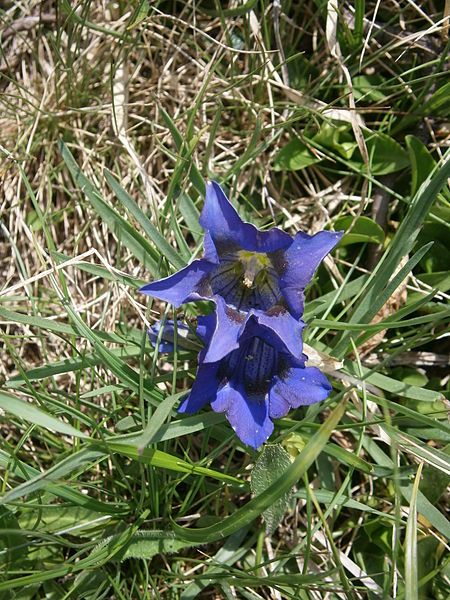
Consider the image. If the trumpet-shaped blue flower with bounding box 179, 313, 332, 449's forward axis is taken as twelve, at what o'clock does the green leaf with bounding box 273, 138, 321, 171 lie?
The green leaf is roughly at 7 o'clock from the trumpet-shaped blue flower.

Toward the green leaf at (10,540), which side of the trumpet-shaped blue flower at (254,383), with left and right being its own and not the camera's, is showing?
right

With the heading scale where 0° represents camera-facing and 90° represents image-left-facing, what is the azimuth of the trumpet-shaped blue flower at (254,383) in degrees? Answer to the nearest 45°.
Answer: approximately 0°

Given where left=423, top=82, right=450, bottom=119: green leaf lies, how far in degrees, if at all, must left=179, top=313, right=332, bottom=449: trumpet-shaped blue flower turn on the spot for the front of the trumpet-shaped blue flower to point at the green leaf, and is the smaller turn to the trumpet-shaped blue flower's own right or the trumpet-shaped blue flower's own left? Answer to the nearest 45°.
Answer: approximately 135° to the trumpet-shaped blue flower's own left

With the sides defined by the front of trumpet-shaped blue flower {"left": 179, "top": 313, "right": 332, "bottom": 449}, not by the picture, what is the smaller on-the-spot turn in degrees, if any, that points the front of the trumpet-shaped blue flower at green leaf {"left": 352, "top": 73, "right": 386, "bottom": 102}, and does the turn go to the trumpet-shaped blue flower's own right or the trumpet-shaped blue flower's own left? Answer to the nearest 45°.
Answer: approximately 135° to the trumpet-shaped blue flower's own left

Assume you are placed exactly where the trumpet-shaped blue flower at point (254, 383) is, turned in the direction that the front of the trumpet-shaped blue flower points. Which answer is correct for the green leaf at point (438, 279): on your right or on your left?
on your left
